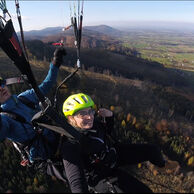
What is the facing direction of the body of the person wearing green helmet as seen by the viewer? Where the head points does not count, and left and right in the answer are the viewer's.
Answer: facing the viewer and to the right of the viewer

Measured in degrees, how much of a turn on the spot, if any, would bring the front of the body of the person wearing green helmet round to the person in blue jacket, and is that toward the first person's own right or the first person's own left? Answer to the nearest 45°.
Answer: approximately 135° to the first person's own right
